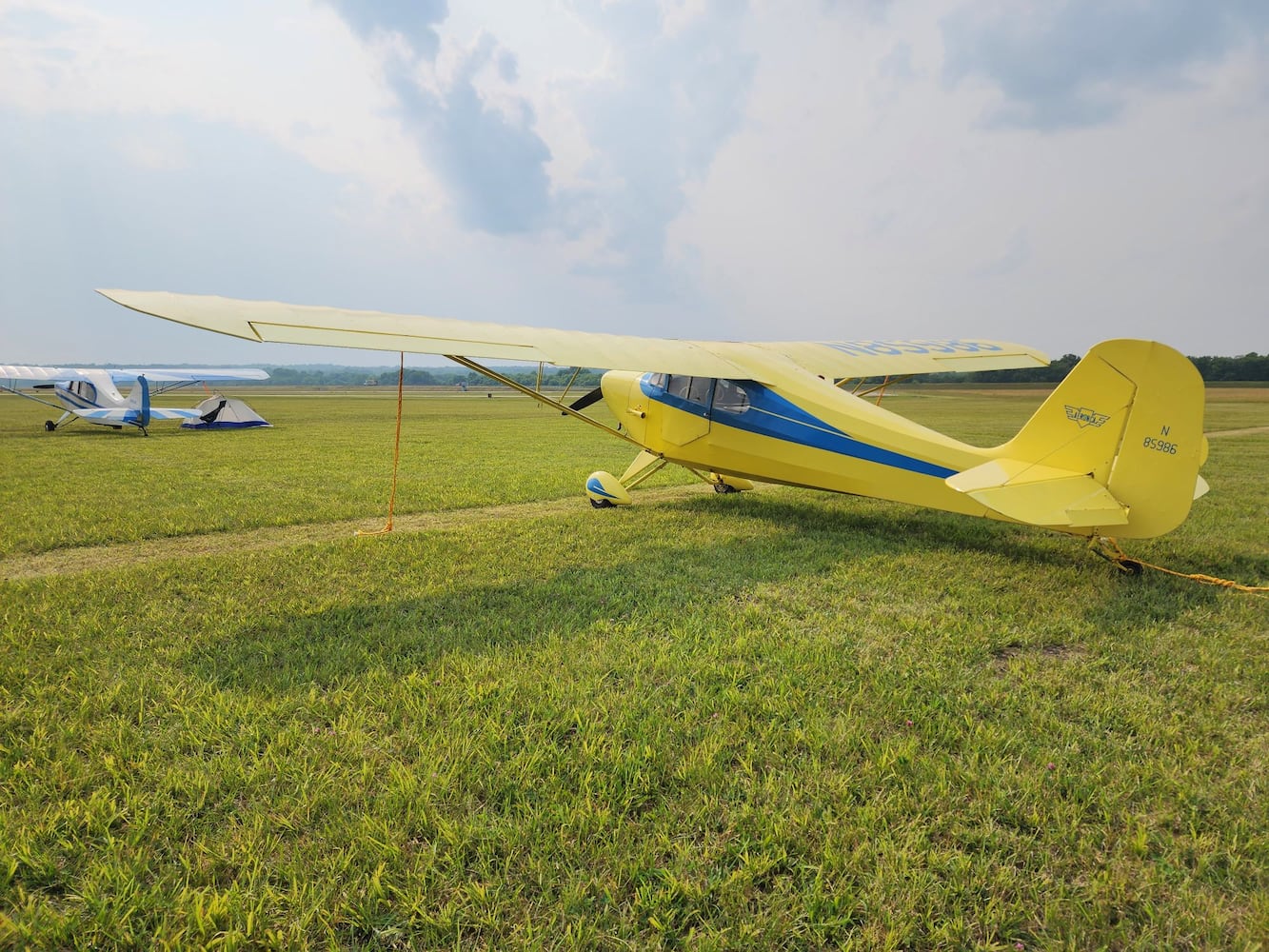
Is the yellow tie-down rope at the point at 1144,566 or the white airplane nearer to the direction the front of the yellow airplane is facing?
the white airplane

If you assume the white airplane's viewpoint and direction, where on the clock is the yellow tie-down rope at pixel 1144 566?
The yellow tie-down rope is roughly at 7 o'clock from the white airplane.

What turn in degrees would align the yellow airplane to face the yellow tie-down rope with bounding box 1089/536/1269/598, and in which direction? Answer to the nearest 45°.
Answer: approximately 135° to its right

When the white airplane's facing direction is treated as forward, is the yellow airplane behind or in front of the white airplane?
behind

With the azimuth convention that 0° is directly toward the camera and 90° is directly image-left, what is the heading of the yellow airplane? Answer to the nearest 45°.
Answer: approximately 135°

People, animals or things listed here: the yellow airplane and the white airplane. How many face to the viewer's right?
0

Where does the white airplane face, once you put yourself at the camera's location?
facing away from the viewer and to the left of the viewer

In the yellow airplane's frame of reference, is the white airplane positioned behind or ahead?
ahead
